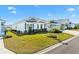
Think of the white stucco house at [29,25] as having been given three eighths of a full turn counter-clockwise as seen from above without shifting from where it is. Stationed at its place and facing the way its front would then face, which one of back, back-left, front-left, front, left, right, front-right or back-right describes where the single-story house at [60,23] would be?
right

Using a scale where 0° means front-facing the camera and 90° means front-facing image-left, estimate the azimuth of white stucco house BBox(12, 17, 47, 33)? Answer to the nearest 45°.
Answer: approximately 315°
